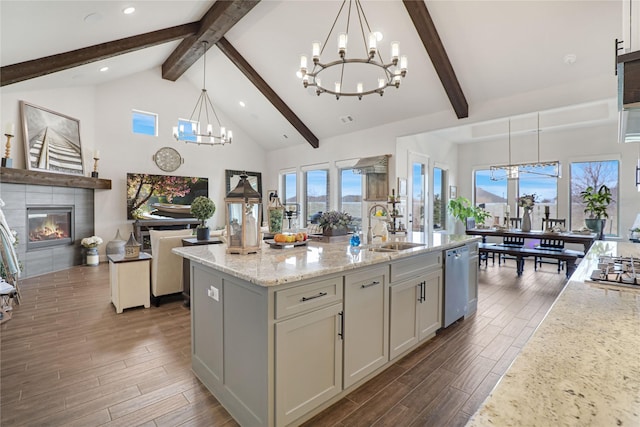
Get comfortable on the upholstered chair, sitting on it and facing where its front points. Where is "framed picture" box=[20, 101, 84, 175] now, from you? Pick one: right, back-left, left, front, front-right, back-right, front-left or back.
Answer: front

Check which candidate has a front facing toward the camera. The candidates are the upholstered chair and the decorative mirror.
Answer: the decorative mirror

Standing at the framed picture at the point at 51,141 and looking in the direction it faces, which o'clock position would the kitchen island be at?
The kitchen island is roughly at 1 o'clock from the framed picture.

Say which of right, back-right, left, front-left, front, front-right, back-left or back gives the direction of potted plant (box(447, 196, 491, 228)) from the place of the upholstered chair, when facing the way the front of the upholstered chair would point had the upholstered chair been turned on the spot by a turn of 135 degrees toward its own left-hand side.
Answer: left

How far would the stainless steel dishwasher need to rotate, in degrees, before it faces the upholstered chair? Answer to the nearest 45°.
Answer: approximately 135° to its right

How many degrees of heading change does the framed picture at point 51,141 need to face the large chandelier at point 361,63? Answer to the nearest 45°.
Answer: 0° — it already faces it

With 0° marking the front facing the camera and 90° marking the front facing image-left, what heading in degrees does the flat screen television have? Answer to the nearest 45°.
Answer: approximately 315°

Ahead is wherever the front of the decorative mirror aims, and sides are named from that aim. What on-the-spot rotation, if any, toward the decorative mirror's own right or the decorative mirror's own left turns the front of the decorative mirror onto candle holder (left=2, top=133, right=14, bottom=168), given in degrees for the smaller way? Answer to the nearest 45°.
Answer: approximately 45° to the decorative mirror's own right

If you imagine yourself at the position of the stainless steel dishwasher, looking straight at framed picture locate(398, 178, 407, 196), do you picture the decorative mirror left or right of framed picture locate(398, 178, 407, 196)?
left

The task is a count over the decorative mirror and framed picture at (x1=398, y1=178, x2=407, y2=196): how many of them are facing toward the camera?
2

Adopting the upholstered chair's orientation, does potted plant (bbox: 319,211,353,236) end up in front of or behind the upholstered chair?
behind

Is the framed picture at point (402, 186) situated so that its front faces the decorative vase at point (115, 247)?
no

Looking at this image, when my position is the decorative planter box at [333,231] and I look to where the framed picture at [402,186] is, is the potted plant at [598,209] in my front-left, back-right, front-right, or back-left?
front-right

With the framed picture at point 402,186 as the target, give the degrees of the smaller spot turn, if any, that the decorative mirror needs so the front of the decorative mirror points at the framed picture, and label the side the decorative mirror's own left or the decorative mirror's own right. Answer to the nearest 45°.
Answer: approximately 45° to the decorative mirror's own left

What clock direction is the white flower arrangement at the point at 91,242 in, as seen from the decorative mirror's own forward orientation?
The white flower arrangement is roughly at 2 o'clock from the decorative mirror.

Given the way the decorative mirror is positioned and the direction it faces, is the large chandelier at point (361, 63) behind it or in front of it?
in front

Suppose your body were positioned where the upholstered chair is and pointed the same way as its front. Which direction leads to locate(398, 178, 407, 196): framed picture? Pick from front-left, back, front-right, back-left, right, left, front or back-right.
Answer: back-right

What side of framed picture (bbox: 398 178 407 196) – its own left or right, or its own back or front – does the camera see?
front

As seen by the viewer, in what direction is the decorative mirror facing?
toward the camera

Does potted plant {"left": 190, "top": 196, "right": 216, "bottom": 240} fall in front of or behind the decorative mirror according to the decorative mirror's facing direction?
in front

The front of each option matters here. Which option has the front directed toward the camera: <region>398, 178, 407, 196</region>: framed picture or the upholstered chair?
the framed picture
